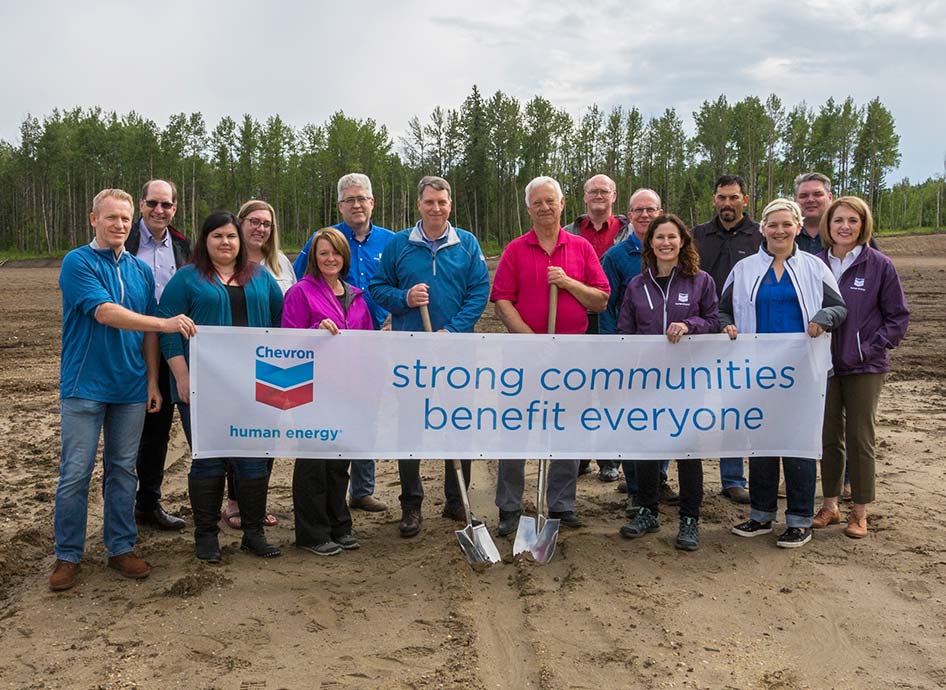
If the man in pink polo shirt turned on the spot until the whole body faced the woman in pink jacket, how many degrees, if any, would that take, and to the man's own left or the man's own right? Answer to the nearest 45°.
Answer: approximately 90° to the man's own right

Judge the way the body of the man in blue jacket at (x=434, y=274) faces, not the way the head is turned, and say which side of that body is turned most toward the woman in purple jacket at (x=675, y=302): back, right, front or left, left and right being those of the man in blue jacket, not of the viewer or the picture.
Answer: left

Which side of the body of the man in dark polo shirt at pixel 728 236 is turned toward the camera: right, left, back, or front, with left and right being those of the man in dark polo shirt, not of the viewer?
front

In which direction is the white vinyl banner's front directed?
toward the camera

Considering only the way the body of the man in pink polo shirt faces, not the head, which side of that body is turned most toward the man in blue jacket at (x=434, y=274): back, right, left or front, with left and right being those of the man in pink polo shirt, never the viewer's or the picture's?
right

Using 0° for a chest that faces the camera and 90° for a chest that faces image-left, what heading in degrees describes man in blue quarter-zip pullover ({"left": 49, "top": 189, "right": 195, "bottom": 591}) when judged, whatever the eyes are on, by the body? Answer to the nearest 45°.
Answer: approximately 315°

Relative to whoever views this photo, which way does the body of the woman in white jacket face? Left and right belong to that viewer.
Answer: facing the viewer

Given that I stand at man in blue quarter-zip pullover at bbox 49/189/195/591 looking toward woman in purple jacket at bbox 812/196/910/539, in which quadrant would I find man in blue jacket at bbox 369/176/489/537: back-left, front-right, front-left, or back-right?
front-left

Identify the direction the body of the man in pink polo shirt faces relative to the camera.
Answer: toward the camera

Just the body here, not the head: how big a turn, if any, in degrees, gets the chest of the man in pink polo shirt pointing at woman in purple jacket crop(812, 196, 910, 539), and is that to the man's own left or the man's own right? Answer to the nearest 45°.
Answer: approximately 90° to the man's own left

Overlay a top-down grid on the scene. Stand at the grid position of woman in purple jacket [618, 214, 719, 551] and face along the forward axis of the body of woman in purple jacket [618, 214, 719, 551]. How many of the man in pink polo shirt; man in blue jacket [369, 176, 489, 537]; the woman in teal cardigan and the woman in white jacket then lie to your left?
1

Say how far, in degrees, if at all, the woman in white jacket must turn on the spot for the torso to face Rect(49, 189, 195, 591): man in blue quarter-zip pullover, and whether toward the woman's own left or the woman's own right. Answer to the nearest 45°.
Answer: approximately 45° to the woman's own right
